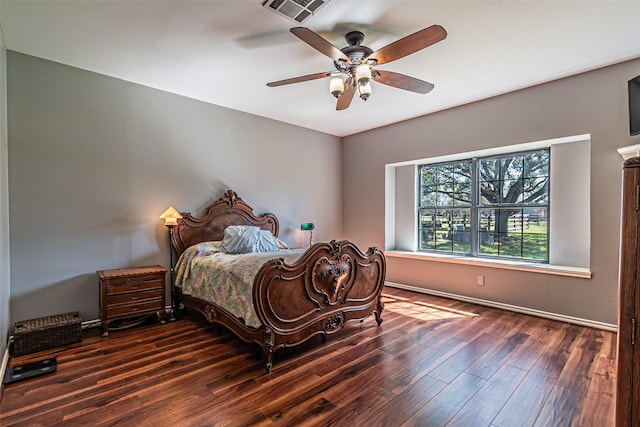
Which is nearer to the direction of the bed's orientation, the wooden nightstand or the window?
the window

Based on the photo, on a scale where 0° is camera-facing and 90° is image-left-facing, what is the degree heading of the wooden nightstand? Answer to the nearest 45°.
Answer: approximately 315°

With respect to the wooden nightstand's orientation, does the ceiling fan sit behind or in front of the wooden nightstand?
in front

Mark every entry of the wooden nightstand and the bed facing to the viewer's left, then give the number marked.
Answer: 0

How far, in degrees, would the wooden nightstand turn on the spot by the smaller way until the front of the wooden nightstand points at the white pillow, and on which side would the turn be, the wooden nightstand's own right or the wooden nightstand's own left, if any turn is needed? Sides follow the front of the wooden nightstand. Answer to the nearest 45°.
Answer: approximately 45° to the wooden nightstand's own left

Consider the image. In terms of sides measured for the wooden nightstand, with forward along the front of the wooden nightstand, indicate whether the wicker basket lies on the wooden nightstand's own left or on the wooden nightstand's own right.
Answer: on the wooden nightstand's own right
